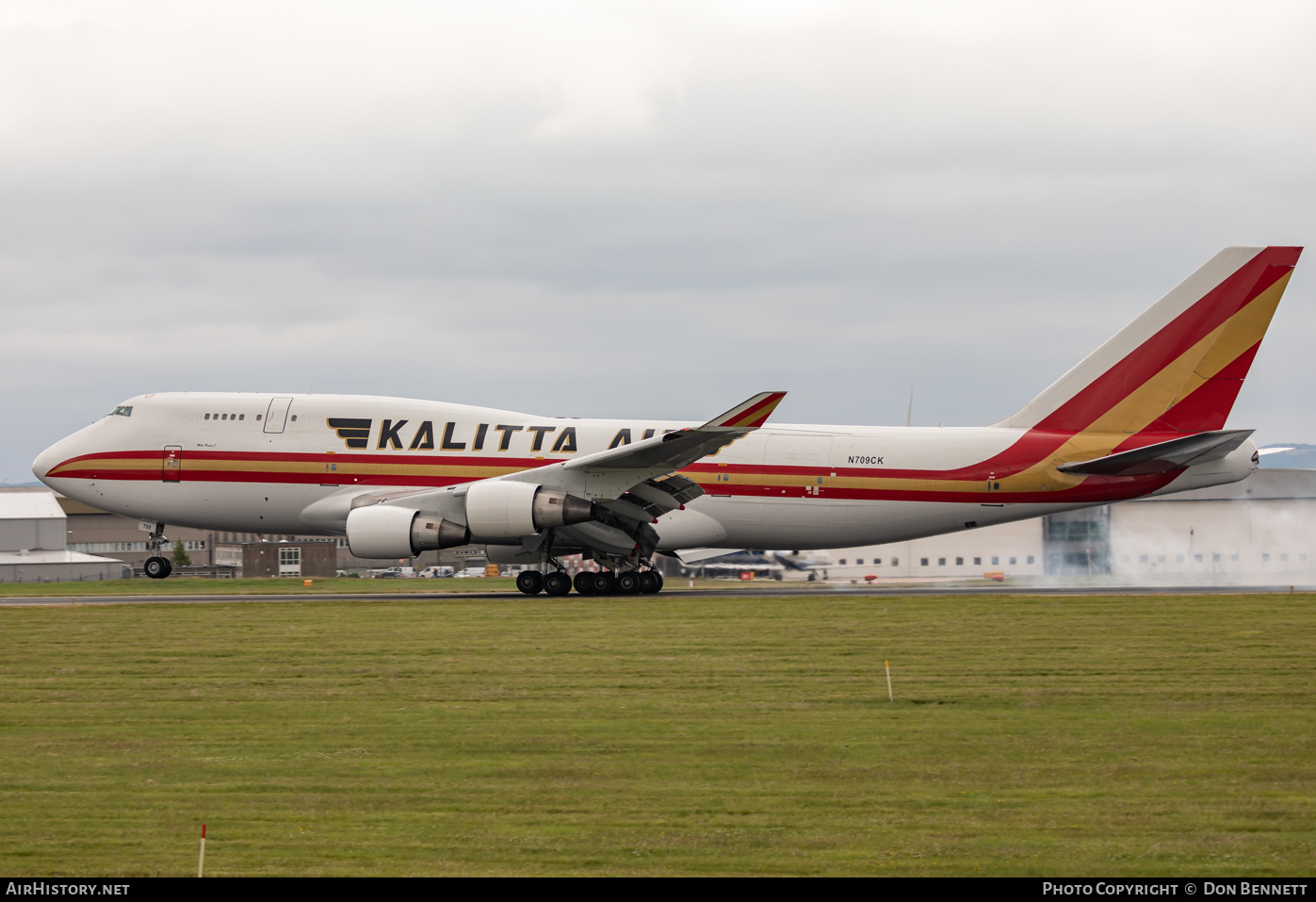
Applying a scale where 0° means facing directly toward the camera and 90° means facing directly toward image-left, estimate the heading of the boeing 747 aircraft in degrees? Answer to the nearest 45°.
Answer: approximately 90°
